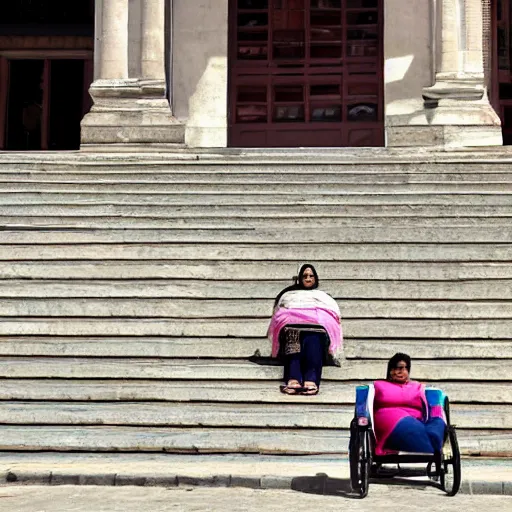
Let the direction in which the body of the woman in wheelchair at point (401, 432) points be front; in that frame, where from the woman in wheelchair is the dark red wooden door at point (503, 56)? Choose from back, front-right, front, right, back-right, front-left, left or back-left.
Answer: back

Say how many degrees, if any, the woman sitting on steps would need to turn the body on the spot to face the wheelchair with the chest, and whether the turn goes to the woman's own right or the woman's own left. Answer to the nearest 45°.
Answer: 0° — they already face it

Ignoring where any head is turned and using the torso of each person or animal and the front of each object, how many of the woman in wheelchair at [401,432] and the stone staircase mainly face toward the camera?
2

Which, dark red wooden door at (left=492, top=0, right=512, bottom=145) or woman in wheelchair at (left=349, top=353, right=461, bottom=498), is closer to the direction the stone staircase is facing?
the woman in wheelchair

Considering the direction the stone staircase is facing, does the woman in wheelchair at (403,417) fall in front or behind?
in front

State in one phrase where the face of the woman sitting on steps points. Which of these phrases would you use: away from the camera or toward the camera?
toward the camera

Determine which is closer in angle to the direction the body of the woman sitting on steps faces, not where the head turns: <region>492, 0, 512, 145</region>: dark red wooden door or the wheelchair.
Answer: the wheelchair

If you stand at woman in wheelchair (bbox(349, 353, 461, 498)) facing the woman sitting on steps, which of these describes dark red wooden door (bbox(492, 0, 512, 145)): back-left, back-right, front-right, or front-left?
front-right

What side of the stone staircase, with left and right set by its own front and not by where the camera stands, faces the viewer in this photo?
front

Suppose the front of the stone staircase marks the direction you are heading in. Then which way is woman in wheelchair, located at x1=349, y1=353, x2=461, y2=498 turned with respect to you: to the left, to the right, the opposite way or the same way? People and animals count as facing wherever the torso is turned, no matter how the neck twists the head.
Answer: the same way

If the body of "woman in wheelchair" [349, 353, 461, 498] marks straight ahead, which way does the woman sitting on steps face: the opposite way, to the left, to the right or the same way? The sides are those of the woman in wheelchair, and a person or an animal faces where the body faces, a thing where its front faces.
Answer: the same way

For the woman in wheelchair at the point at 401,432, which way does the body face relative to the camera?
toward the camera
